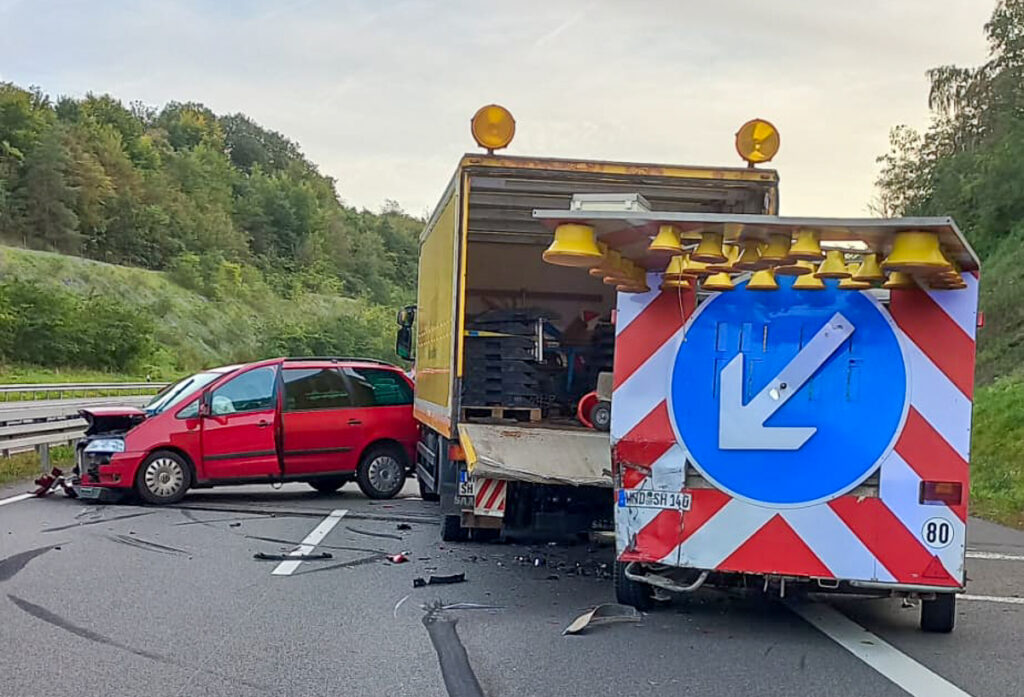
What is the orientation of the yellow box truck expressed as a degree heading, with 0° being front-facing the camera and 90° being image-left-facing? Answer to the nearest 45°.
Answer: approximately 180°

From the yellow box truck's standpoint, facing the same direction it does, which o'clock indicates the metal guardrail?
The metal guardrail is roughly at 10 o'clock from the yellow box truck.

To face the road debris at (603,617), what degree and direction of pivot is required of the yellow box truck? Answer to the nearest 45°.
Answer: approximately 180°

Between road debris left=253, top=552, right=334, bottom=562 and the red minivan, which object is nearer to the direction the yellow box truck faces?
the red minivan

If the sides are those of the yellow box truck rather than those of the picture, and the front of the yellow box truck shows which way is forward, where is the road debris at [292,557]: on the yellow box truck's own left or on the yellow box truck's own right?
on the yellow box truck's own left

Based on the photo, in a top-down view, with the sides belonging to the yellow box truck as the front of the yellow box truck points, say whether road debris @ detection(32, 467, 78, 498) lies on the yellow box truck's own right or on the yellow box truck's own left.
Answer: on the yellow box truck's own left
